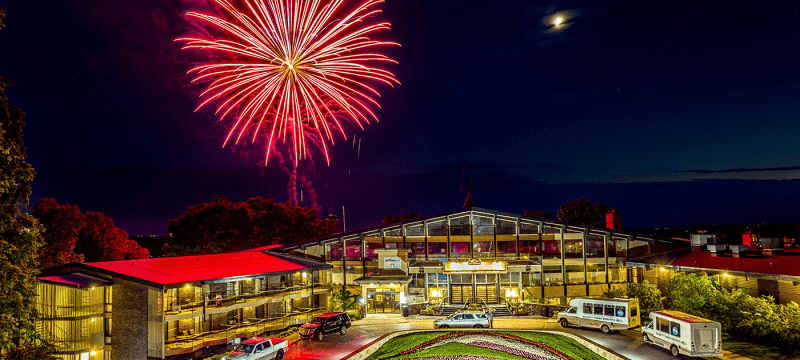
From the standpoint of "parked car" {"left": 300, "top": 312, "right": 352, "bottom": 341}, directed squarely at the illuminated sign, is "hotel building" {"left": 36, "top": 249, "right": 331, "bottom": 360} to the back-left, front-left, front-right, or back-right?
back-left

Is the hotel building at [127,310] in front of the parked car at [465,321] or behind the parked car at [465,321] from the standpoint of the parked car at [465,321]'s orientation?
in front

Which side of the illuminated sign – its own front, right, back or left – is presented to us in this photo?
front

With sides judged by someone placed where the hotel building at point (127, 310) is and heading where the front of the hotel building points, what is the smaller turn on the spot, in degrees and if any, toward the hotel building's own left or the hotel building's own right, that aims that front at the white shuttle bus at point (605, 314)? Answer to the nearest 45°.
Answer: approximately 45° to the hotel building's own left

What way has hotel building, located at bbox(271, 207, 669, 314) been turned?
toward the camera

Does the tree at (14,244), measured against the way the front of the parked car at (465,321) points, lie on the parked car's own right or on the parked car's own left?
on the parked car's own left

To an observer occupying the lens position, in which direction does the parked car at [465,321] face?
facing to the left of the viewer

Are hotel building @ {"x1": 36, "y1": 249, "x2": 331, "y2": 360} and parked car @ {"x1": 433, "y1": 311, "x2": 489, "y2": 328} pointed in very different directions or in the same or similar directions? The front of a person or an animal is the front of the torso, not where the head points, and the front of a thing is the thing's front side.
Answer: very different directions

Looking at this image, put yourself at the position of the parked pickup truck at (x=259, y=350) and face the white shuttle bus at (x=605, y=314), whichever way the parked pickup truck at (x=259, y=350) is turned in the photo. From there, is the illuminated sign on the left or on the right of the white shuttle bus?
left

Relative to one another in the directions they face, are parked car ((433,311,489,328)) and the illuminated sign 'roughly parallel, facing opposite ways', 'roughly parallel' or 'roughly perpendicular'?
roughly perpendicular

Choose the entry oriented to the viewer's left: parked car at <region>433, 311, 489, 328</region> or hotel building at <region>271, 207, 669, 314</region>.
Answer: the parked car

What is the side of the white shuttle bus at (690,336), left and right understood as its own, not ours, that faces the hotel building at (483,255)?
front

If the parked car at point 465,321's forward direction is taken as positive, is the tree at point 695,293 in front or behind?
behind

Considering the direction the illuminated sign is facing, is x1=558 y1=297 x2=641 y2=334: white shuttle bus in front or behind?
in front
